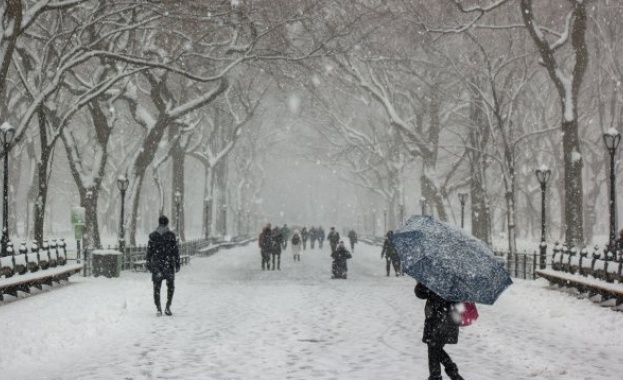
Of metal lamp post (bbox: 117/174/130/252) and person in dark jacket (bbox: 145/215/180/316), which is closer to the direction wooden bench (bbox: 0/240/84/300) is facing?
the person in dark jacket

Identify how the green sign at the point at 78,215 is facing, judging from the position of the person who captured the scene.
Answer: facing the viewer

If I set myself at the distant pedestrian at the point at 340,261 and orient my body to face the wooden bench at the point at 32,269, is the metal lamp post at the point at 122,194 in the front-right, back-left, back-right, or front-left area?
front-right

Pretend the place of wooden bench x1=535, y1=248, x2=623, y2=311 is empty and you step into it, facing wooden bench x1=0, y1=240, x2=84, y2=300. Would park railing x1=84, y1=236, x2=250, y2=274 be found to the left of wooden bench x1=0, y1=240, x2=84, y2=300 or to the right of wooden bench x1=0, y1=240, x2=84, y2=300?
right

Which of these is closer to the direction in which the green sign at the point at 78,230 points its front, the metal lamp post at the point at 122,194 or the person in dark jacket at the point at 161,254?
the person in dark jacket

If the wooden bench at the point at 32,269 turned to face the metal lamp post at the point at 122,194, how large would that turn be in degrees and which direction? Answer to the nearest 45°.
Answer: approximately 135° to its left

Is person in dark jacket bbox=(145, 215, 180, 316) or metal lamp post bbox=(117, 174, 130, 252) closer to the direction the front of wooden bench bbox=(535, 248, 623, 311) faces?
the person in dark jacket

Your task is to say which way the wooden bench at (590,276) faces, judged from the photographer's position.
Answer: facing the viewer and to the left of the viewer

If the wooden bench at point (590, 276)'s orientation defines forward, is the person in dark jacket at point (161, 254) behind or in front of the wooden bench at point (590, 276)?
in front

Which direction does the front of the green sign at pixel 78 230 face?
toward the camera

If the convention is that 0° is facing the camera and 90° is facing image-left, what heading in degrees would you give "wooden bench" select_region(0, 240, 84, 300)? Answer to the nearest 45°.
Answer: approximately 315°

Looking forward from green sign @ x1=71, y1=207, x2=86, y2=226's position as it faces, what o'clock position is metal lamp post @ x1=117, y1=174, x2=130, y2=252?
The metal lamp post is roughly at 8 o'clock from the green sign.
